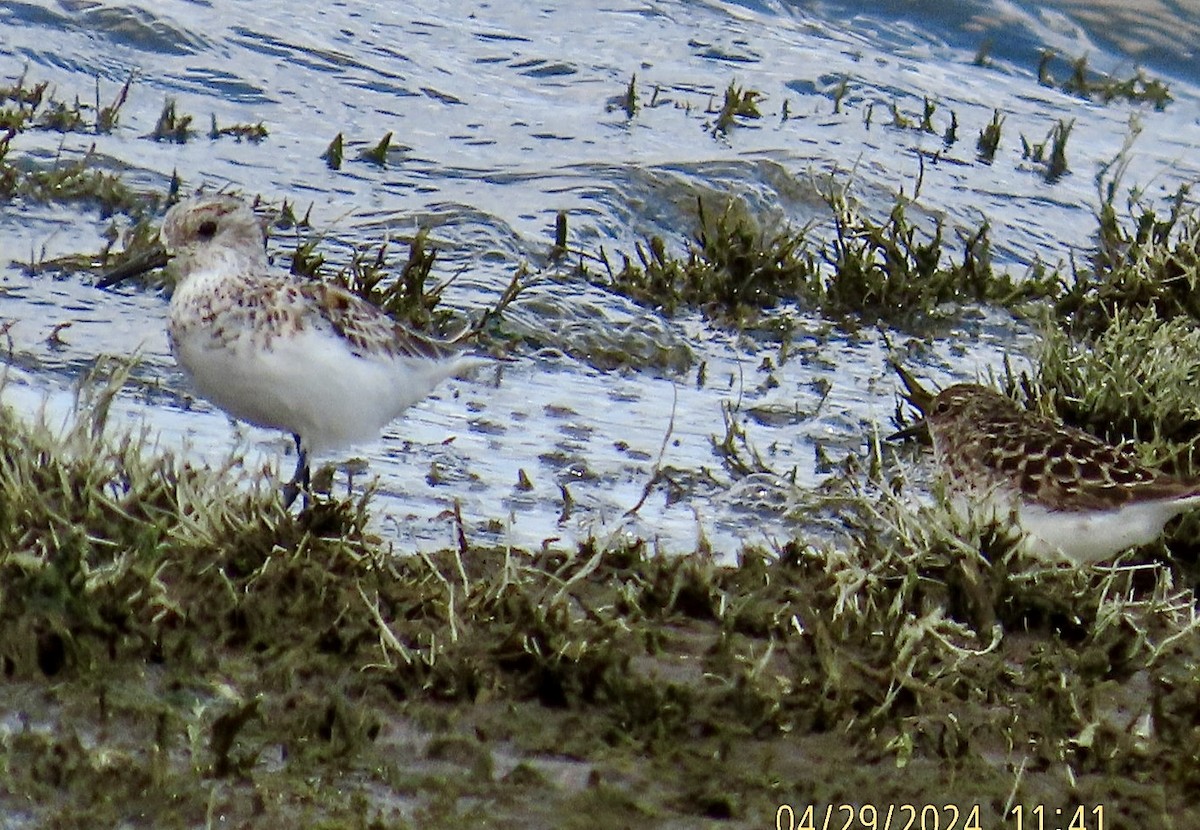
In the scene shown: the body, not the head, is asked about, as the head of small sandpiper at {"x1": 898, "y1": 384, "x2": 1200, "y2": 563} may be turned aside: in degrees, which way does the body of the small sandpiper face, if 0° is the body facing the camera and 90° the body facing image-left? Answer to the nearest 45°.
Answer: approximately 90°

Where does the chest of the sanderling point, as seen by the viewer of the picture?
to the viewer's left

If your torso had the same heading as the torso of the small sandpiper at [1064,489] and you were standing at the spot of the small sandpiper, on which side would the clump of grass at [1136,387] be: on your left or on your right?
on your right

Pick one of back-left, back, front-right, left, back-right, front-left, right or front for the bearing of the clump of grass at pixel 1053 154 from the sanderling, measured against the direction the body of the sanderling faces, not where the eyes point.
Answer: back-right

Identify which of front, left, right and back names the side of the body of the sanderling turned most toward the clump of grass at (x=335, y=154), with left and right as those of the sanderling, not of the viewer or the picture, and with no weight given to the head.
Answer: right

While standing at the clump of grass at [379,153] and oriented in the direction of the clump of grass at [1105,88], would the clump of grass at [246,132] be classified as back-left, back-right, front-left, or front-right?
back-left

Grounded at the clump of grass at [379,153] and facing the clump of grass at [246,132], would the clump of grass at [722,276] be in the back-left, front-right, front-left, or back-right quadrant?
back-left

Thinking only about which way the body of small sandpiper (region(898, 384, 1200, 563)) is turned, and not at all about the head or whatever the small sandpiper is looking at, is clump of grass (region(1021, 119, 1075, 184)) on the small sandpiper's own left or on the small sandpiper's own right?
on the small sandpiper's own right

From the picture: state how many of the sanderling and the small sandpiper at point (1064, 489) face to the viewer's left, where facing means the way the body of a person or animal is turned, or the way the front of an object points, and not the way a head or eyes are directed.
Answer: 2
